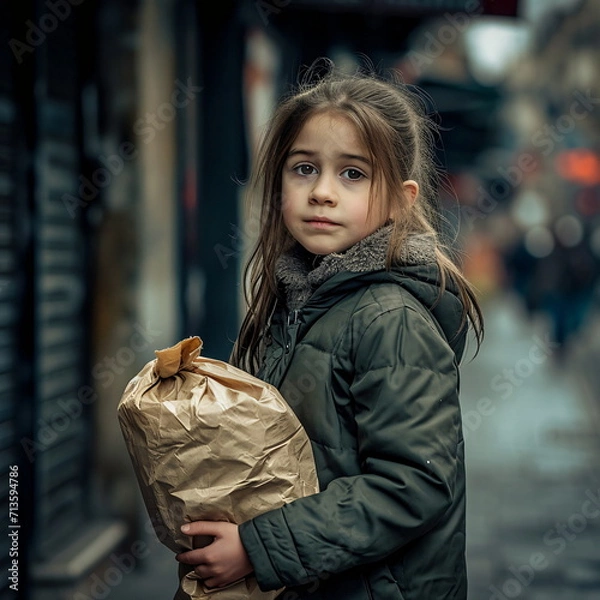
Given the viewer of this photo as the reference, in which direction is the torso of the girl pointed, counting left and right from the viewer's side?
facing the viewer and to the left of the viewer
